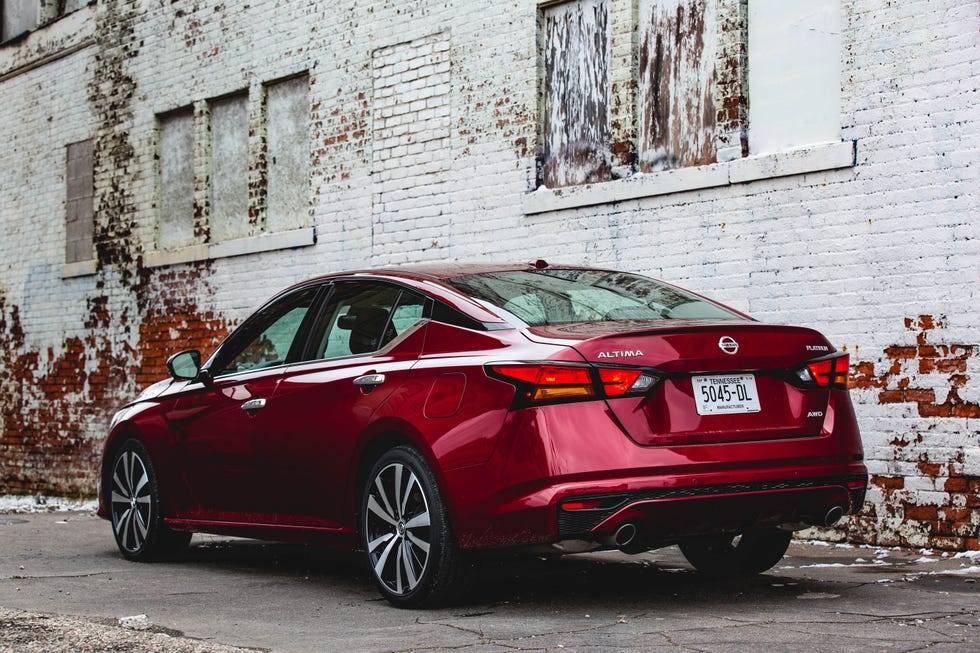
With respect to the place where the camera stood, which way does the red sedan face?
facing away from the viewer and to the left of the viewer
